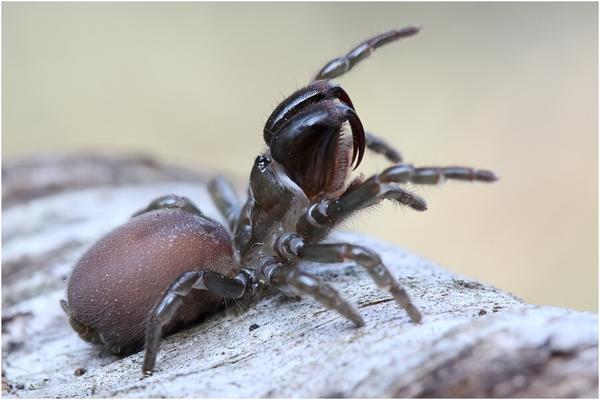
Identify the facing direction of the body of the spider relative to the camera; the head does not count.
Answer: to the viewer's right
